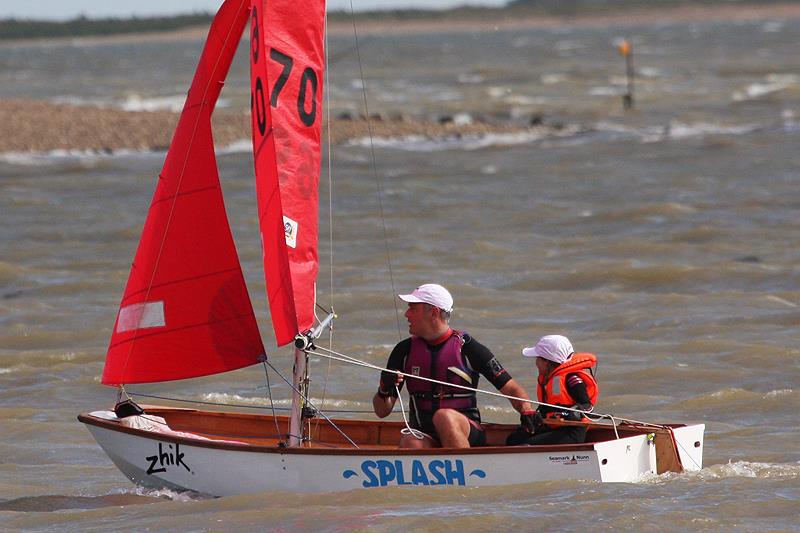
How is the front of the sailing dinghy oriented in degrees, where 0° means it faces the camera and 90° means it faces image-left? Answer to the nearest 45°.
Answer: approximately 135°

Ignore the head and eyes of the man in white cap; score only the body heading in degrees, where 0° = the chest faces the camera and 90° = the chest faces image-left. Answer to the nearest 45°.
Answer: approximately 45°
